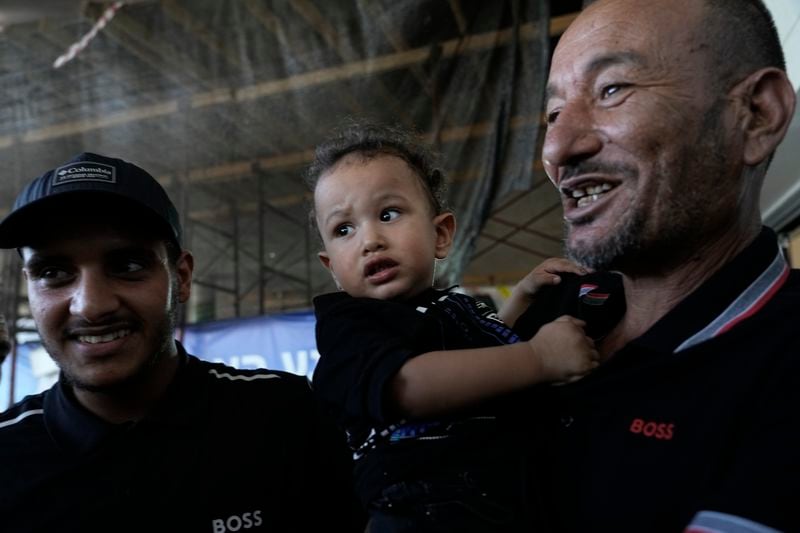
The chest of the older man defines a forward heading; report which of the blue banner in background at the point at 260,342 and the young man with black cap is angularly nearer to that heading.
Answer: the young man with black cap

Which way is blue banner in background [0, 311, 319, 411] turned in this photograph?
toward the camera

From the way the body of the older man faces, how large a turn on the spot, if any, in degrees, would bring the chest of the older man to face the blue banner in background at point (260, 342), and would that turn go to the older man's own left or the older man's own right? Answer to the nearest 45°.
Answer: approximately 90° to the older man's own right

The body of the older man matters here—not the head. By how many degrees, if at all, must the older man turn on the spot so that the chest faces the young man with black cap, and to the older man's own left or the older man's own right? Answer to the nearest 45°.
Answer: approximately 45° to the older man's own right

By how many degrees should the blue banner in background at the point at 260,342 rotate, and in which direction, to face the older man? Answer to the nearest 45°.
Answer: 0° — it already faces them

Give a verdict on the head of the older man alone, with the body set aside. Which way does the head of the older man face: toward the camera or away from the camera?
toward the camera

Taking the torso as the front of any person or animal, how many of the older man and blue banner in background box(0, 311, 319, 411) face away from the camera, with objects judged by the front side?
0

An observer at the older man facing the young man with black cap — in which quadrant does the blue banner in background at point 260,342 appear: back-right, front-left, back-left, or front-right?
front-right

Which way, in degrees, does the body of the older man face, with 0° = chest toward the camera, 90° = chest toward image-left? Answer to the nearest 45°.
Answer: approximately 45°

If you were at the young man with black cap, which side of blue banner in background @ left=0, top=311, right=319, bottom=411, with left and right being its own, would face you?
front
